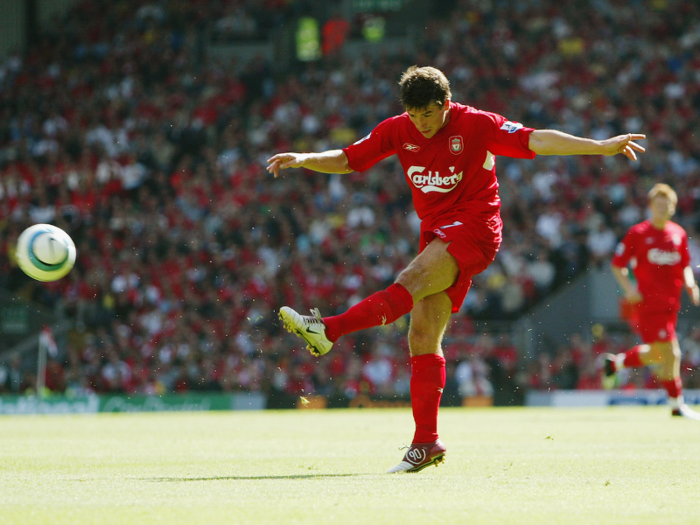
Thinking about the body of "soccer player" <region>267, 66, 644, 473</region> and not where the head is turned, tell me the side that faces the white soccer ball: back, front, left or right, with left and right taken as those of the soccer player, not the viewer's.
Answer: right

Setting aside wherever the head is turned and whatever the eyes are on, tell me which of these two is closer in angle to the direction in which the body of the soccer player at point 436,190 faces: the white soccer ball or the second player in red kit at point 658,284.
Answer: the white soccer ball

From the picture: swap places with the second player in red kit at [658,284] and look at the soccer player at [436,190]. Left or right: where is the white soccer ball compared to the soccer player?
right

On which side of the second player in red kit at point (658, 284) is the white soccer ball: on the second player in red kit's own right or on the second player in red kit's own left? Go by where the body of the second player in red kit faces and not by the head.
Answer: on the second player in red kit's own right

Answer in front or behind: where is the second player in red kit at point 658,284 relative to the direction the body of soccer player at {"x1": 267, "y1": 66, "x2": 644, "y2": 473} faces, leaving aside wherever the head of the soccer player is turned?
behind

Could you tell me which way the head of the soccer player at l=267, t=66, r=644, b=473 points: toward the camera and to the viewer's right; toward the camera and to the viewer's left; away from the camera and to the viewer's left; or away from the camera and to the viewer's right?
toward the camera and to the viewer's left

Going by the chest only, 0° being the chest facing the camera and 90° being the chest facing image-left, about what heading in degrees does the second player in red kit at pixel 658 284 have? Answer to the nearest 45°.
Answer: approximately 315°

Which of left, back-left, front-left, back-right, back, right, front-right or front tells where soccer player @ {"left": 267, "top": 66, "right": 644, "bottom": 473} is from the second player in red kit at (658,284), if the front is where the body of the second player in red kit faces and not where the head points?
front-right

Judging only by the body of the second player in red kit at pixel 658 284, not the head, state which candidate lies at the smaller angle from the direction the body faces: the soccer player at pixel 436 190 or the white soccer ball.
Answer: the soccer player

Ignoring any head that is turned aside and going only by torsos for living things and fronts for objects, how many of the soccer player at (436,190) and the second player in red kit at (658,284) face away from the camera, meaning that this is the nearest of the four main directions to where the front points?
0
